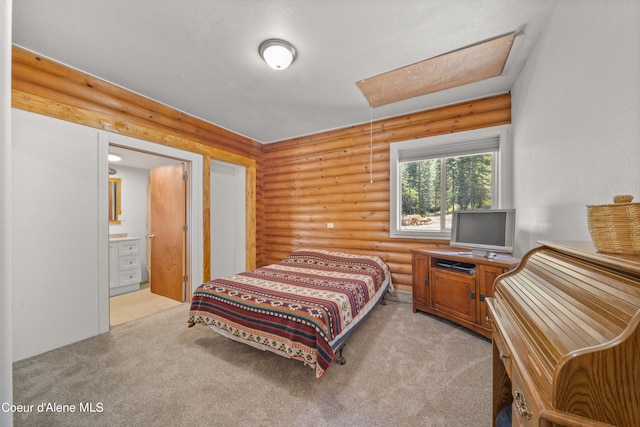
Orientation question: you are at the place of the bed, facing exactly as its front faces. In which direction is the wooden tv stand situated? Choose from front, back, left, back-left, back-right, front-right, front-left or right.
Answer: back-left

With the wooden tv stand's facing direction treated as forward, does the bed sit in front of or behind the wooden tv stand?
in front

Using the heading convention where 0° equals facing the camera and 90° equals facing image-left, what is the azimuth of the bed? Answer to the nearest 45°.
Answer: approximately 45°

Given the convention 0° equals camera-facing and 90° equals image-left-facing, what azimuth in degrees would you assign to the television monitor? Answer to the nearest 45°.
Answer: approximately 45°

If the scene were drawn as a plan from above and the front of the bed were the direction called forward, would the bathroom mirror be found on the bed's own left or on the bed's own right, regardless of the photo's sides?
on the bed's own right

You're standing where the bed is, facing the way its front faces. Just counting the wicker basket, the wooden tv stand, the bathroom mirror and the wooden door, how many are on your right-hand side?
2

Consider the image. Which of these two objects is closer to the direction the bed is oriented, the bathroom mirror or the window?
the bathroom mirror

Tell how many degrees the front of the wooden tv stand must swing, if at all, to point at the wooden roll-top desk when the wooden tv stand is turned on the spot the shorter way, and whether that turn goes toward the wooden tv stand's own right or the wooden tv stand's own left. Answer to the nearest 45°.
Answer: approximately 45° to the wooden tv stand's own left

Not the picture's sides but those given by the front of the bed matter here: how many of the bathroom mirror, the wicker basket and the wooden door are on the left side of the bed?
1

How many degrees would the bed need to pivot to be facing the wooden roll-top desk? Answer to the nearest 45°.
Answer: approximately 90° to its left

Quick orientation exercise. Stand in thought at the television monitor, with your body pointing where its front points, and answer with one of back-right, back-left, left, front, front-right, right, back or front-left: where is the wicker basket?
front-left

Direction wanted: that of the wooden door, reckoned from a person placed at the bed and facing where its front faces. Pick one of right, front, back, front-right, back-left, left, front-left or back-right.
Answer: right

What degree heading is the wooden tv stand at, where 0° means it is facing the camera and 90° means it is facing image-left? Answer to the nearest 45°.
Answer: approximately 45°

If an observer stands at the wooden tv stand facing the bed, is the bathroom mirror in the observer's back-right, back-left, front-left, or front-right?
front-right

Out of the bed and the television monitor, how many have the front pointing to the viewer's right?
0

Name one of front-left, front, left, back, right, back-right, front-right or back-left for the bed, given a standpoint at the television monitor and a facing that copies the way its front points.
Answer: front
